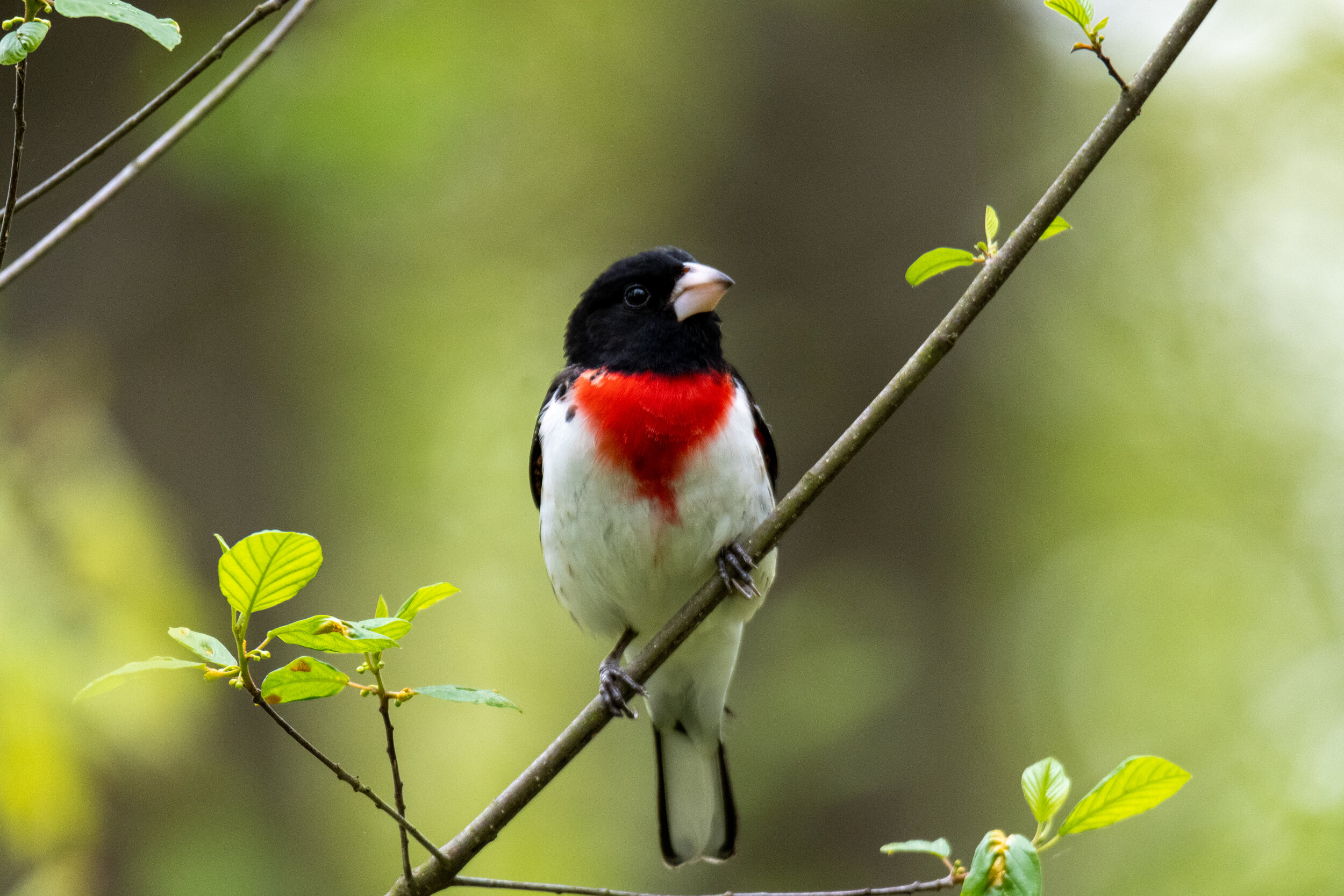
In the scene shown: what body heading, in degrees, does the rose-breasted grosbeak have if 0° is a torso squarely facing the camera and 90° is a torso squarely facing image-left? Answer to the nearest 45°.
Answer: approximately 0°

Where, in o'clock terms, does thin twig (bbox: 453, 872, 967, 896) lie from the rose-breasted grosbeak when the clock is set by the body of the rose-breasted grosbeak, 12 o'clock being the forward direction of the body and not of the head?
The thin twig is roughly at 12 o'clock from the rose-breasted grosbeak.
